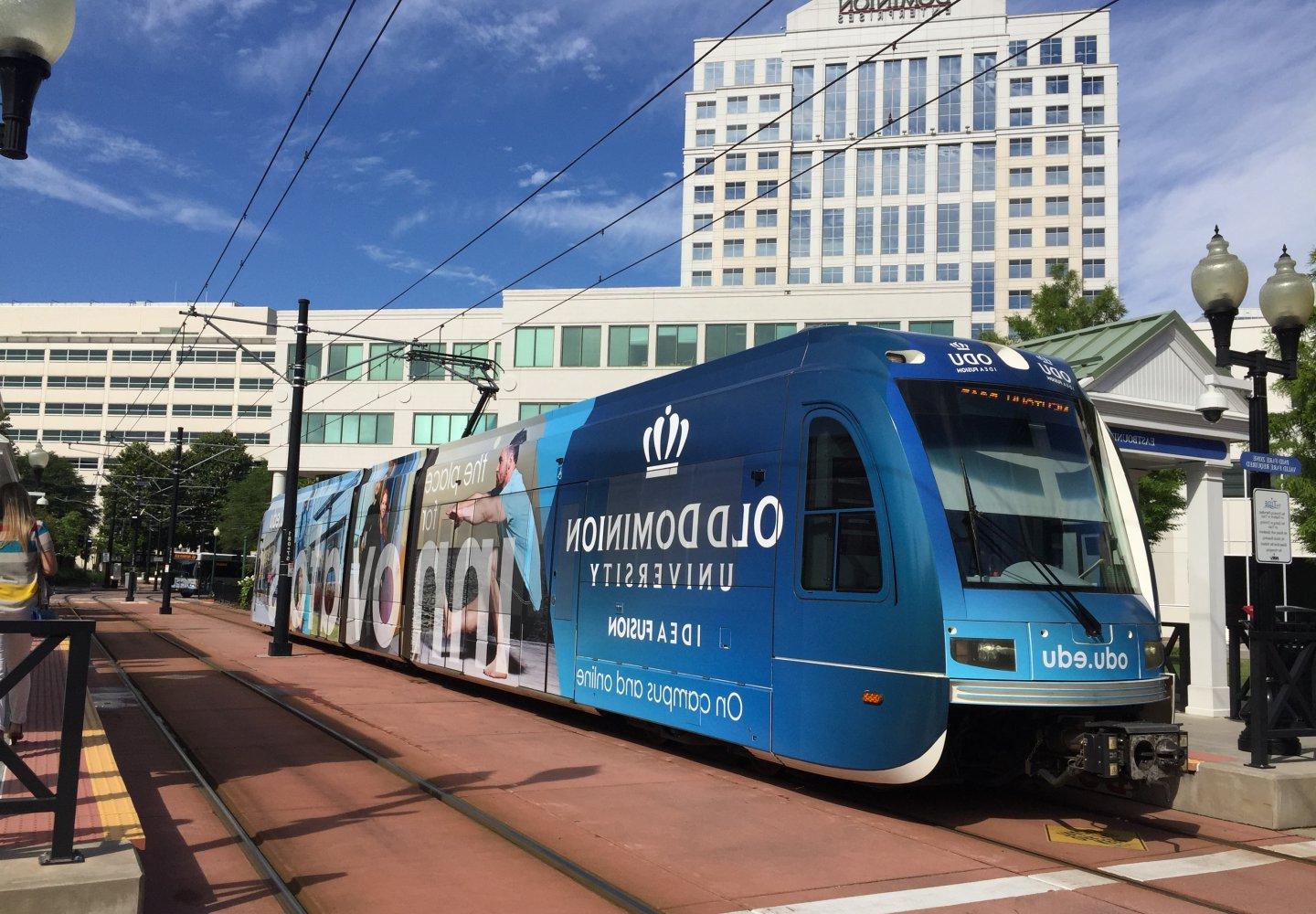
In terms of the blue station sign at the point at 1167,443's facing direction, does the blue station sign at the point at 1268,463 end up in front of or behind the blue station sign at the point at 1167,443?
in front

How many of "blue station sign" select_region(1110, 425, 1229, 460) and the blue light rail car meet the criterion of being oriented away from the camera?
0

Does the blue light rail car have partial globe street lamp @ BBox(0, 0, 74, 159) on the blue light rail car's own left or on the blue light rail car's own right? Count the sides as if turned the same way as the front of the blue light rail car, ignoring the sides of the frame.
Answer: on the blue light rail car's own right

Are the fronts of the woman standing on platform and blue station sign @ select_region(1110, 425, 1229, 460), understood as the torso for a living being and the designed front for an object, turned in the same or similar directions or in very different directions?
very different directions

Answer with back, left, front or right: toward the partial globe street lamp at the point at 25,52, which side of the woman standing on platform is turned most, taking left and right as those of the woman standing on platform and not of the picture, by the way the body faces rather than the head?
back

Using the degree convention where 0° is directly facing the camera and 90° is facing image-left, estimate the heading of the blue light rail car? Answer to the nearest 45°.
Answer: approximately 315°

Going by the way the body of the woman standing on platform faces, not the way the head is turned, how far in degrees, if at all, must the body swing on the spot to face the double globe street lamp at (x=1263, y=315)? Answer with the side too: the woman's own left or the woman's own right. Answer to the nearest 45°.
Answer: approximately 90° to the woman's own right

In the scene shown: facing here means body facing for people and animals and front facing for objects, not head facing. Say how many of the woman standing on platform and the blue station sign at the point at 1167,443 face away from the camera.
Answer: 1

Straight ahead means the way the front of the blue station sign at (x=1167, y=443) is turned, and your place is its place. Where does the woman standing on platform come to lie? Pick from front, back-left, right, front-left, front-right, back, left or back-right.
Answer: right

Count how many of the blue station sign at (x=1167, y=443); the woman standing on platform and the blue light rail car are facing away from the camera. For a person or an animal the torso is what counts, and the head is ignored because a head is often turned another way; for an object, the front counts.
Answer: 1

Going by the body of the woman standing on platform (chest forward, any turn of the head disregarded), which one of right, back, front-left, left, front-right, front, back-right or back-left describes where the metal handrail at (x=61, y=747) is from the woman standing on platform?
back

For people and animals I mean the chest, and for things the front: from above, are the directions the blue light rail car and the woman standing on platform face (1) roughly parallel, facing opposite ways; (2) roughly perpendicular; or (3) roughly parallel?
roughly parallel, facing opposite ways

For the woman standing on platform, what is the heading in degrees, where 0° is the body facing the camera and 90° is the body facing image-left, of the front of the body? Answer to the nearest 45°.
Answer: approximately 180°
